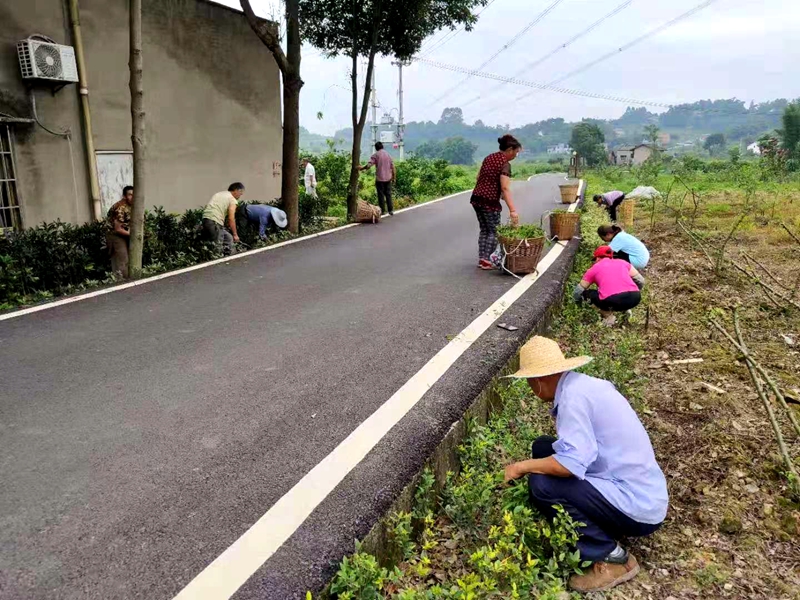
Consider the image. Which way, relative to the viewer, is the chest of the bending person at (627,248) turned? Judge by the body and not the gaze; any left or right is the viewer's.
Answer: facing to the left of the viewer

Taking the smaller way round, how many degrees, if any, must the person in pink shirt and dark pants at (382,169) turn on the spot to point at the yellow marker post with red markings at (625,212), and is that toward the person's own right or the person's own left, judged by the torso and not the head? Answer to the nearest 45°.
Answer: approximately 135° to the person's own right

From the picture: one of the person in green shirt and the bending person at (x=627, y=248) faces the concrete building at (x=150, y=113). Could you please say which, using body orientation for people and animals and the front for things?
the bending person

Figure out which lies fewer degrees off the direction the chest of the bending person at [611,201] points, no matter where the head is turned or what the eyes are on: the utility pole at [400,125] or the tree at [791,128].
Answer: the utility pole

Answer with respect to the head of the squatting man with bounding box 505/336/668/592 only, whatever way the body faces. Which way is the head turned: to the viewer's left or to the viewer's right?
to the viewer's left

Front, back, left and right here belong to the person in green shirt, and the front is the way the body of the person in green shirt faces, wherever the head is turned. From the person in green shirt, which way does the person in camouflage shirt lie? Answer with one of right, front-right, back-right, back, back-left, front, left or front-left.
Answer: back-right

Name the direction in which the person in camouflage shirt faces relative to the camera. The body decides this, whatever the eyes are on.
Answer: to the viewer's right

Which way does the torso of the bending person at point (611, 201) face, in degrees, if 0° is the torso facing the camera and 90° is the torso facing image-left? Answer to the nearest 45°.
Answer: approximately 90°

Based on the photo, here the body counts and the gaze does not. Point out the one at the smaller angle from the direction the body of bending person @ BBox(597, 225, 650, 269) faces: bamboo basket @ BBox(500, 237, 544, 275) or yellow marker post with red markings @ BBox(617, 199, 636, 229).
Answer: the bamboo basket

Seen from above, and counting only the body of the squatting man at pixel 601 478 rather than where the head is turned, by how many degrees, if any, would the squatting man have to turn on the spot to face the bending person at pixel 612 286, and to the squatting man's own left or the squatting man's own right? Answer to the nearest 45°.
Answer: approximately 90° to the squatting man's own right

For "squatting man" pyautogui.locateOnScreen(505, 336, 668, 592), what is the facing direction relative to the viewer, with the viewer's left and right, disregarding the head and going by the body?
facing to the left of the viewer
